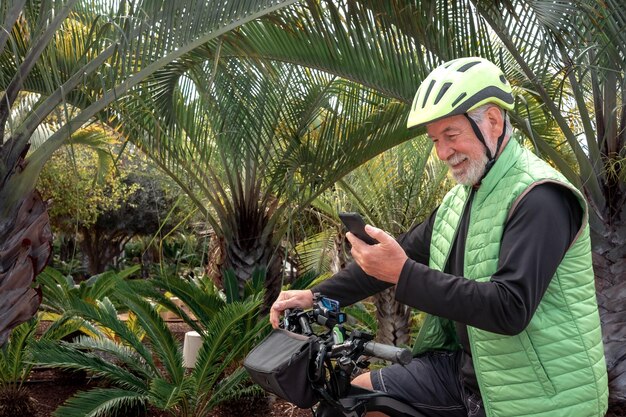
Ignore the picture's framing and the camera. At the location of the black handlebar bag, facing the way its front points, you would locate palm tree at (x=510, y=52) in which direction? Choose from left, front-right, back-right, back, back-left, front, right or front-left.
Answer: back

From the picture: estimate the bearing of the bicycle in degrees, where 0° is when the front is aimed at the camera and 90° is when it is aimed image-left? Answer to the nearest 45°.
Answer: approximately 45°

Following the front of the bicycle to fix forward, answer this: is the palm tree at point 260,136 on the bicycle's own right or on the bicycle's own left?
on the bicycle's own right

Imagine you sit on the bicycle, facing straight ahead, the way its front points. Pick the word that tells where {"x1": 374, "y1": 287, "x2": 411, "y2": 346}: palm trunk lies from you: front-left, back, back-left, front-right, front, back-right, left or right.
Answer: back-right

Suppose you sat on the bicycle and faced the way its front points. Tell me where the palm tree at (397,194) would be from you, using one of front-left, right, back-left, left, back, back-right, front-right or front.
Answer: back-right

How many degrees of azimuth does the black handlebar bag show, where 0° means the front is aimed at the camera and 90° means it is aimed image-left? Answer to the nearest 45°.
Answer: approximately 45°
